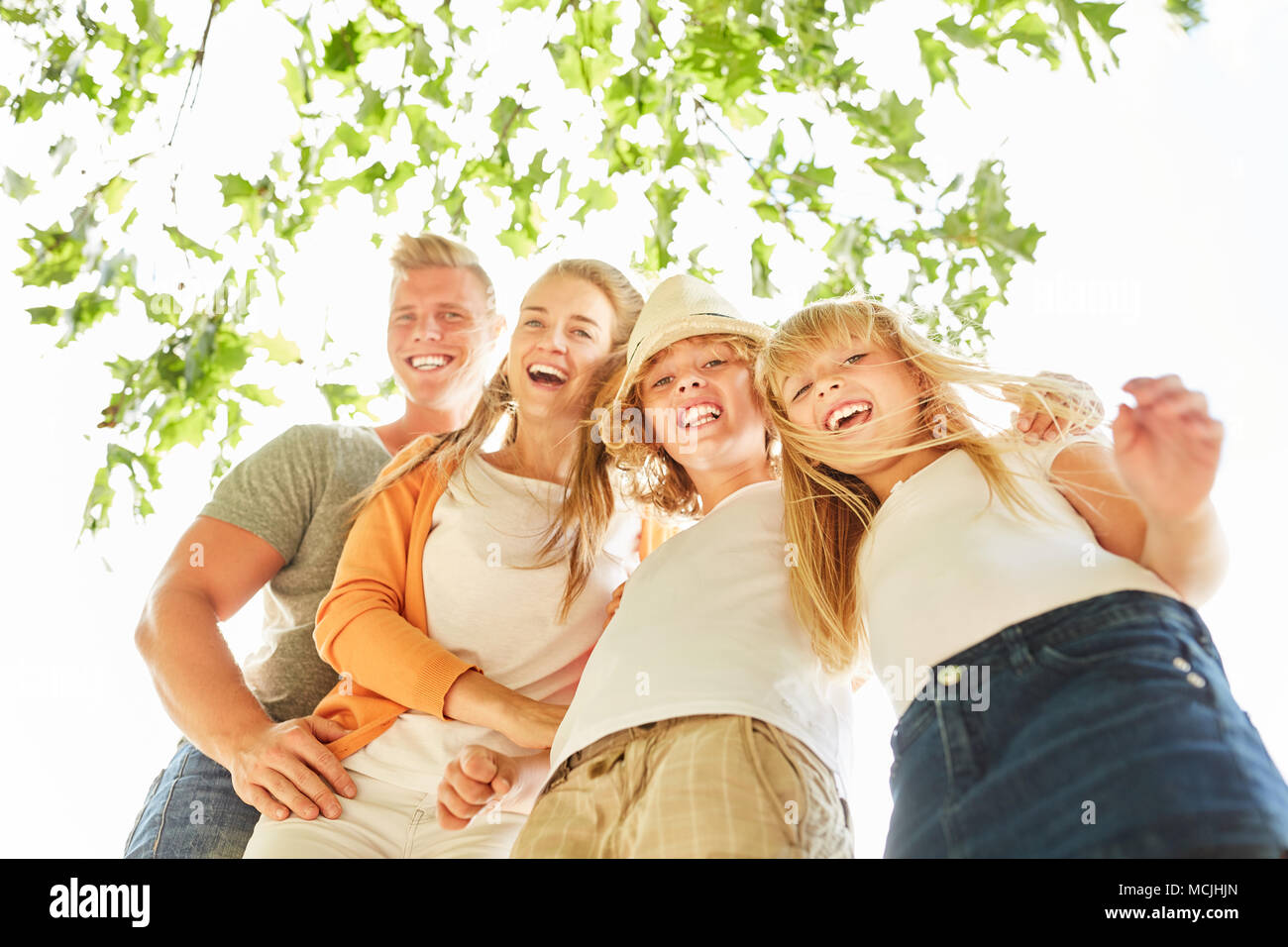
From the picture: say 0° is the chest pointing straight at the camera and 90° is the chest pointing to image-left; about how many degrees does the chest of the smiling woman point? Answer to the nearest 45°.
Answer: approximately 0°

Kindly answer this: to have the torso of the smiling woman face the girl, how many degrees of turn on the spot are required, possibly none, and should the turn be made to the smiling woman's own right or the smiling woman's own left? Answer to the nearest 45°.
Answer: approximately 45° to the smiling woman's own left

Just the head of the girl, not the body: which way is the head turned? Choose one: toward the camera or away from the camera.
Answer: toward the camera
